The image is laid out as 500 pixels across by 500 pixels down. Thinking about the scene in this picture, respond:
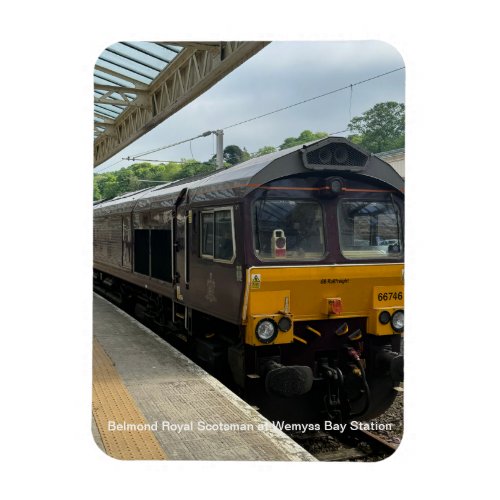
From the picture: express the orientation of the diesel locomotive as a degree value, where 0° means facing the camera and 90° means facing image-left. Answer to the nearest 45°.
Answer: approximately 315°

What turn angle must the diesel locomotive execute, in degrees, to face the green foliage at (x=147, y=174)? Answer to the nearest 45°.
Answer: approximately 135° to its right
